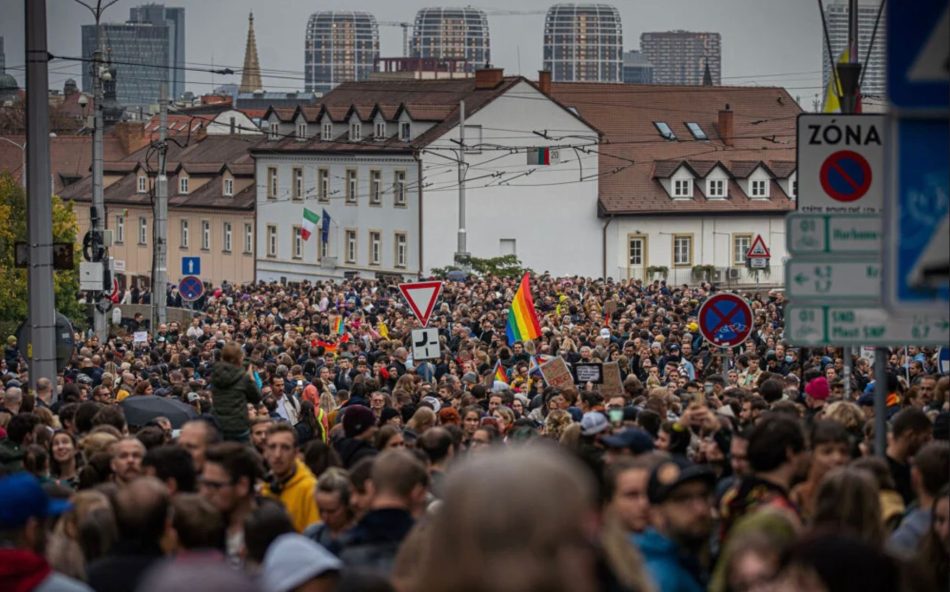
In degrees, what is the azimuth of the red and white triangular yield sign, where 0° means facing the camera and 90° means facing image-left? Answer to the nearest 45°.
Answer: approximately 0°

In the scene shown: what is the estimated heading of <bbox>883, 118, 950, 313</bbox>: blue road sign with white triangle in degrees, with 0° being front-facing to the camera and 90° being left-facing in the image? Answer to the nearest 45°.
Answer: approximately 0°

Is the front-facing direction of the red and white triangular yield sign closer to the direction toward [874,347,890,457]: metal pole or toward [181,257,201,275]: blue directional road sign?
the metal pole

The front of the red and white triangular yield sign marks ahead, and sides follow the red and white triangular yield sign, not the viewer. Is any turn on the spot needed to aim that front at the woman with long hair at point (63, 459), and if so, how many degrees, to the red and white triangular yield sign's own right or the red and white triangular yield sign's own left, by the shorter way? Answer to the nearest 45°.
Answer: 0° — it already faces them

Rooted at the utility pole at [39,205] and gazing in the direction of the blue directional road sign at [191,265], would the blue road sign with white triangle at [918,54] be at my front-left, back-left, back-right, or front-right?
back-right

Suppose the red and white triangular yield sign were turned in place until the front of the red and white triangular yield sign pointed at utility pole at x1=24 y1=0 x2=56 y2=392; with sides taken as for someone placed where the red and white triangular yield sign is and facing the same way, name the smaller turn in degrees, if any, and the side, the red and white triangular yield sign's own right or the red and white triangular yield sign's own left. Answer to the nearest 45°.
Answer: approximately 45° to the red and white triangular yield sign's own right

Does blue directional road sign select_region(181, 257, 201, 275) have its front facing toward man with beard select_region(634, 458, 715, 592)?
yes
